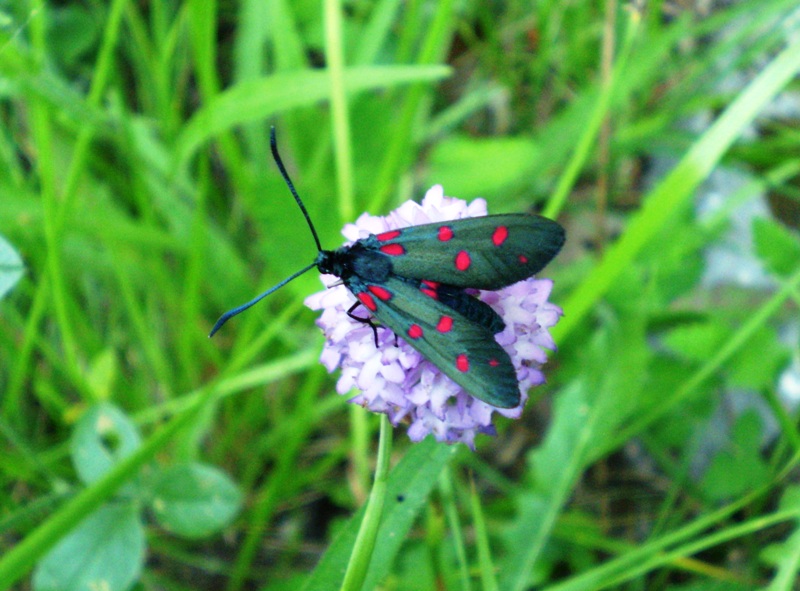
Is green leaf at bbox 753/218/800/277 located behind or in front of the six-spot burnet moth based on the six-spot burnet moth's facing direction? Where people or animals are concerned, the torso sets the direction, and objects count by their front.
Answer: behind

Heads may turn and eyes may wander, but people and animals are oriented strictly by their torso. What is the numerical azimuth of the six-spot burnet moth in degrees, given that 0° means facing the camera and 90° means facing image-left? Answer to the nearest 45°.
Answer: approximately 90°

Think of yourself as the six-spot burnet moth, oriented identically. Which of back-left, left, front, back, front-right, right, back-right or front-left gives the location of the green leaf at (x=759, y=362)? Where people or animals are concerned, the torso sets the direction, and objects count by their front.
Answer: back-right
